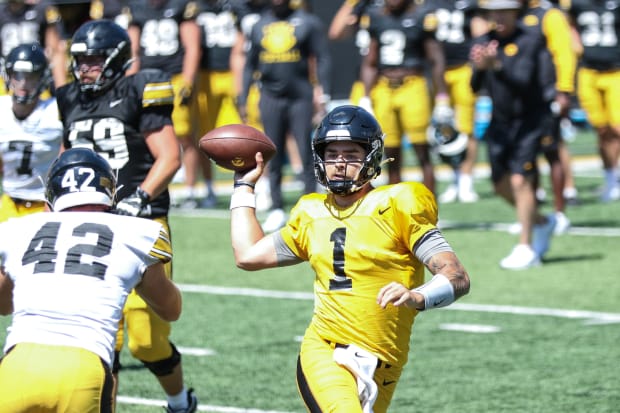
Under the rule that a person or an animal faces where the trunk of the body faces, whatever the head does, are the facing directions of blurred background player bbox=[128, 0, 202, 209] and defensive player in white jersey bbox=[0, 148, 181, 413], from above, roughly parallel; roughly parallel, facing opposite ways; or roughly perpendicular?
roughly parallel, facing opposite ways

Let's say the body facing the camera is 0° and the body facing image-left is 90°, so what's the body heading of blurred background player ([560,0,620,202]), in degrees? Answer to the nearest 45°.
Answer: approximately 0°

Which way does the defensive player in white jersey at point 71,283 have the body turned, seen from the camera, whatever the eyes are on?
away from the camera

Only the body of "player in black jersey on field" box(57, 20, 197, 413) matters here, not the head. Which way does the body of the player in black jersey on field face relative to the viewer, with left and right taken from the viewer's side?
facing the viewer and to the left of the viewer

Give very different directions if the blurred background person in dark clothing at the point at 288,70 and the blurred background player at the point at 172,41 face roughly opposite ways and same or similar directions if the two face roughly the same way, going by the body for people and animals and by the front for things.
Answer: same or similar directions

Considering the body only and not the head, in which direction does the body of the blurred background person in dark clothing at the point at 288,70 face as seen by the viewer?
toward the camera

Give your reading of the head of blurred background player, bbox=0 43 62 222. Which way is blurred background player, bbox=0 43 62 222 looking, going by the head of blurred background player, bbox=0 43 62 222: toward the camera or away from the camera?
toward the camera

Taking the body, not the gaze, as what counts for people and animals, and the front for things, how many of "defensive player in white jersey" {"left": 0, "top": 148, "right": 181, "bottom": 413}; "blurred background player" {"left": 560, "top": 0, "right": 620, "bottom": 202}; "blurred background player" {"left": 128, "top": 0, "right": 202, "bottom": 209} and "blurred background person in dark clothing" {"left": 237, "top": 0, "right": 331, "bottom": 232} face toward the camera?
3

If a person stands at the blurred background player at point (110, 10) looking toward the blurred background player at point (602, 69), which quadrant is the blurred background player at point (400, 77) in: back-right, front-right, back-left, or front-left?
front-right

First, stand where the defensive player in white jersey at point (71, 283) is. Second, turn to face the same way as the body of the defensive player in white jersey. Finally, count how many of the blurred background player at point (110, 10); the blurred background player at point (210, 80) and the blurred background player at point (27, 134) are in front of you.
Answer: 3
